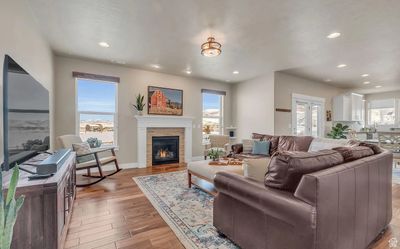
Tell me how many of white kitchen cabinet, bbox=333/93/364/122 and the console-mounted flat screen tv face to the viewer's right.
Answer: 1

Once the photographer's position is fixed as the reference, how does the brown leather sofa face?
facing away from the viewer and to the left of the viewer

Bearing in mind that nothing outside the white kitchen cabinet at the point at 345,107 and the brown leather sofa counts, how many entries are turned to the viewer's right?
0

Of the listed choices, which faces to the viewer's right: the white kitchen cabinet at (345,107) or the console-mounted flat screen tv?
the console-mounted flat screen tv

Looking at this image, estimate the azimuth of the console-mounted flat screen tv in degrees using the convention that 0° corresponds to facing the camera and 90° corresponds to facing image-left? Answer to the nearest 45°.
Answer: approximately 270°

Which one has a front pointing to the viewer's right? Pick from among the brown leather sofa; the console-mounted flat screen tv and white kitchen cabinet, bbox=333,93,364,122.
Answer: the console-mounted flat screen tv

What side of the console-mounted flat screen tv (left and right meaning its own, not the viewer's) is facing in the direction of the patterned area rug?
front

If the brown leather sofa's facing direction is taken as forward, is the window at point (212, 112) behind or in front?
in front

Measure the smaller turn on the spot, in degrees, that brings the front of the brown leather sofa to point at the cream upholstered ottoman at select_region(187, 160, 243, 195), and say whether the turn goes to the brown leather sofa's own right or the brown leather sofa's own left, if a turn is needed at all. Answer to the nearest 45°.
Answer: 0° — it already faces it

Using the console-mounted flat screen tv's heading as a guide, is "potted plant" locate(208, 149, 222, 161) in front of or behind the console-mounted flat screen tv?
in front

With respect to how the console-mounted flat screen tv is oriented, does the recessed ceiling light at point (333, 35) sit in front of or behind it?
in front
